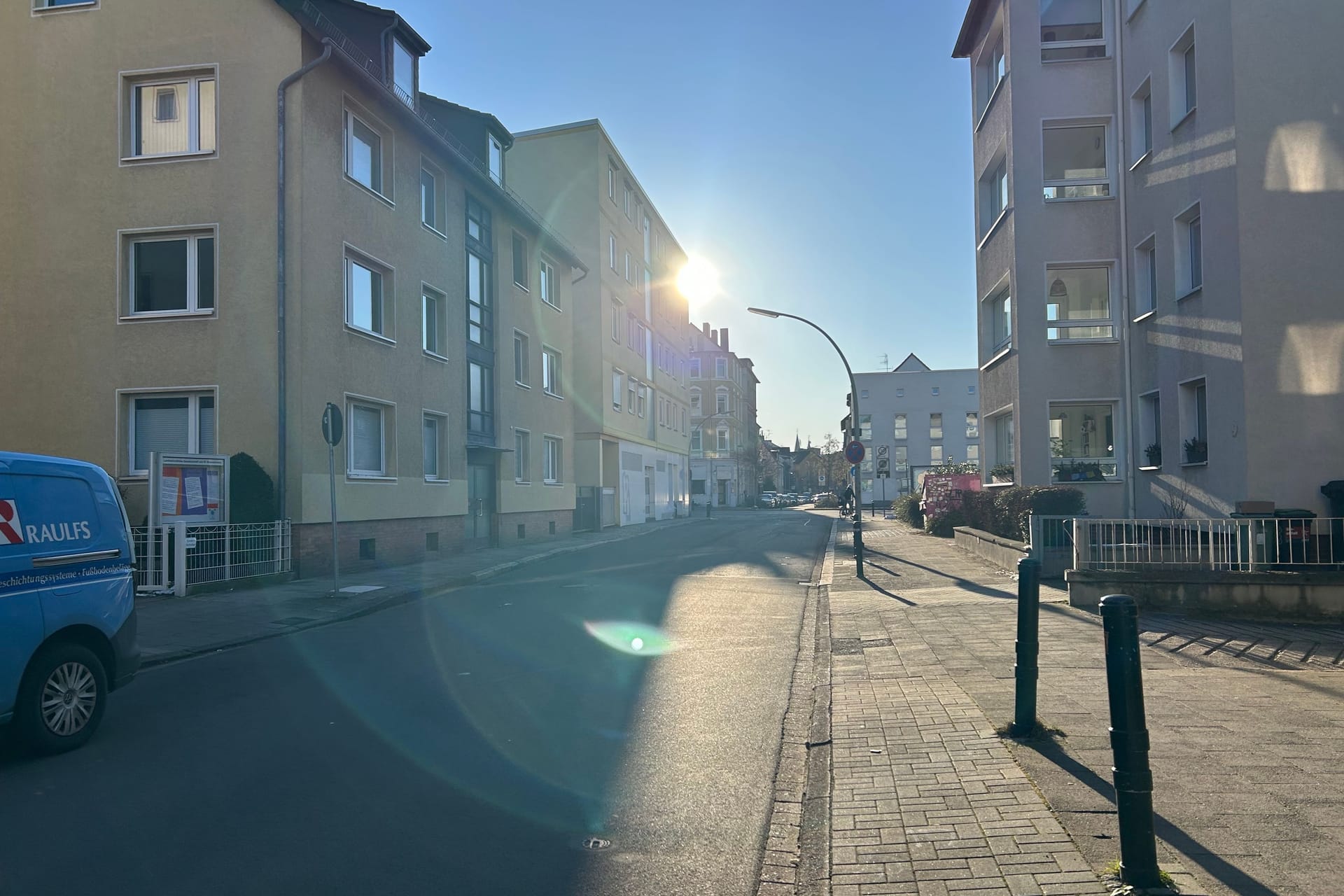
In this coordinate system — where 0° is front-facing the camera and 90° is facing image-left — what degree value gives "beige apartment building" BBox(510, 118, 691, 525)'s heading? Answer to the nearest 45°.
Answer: approximately 315°

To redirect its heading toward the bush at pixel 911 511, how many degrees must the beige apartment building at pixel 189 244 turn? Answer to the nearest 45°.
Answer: approximately 90° to its left

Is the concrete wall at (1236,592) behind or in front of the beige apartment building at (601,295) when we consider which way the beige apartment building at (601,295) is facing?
in front

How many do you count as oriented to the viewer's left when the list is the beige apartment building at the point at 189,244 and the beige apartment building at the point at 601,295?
0

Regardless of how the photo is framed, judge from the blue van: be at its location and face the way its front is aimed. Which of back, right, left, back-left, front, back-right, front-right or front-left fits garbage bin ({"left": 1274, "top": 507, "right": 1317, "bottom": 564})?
back-left

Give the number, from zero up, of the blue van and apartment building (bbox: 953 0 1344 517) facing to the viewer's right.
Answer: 0

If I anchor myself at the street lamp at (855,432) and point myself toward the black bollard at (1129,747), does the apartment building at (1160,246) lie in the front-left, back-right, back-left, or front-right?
front-left

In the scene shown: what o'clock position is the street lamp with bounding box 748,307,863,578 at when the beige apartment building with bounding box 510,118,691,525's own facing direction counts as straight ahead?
The street lamp is roughly at 1 o'clock from the beige apartment building.

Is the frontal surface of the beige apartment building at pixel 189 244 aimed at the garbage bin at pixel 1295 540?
yes

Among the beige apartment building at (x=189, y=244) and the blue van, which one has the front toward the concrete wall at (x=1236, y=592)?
the beige apartment building

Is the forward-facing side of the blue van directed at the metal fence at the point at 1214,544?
no

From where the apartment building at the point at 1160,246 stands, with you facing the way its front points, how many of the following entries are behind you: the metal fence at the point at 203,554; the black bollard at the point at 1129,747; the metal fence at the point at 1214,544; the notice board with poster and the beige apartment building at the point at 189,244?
0

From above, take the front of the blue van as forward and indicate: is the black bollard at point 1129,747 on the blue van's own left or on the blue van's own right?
on the blue van's own left

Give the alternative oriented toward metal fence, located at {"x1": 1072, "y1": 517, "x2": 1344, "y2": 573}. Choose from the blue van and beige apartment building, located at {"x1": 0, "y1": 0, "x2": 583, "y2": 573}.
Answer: the beige apartment building

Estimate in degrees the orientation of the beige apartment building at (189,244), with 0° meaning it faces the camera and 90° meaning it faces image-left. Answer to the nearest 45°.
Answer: approximately 315°

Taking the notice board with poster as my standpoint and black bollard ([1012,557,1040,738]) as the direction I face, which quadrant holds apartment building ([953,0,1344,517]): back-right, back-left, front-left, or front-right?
front-left

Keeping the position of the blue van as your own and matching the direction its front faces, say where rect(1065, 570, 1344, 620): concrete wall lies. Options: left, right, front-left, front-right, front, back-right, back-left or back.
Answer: back-left

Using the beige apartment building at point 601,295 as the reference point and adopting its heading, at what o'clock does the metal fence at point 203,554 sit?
The metal fence is roughly at 2 o'clock from the beige apartment building.
